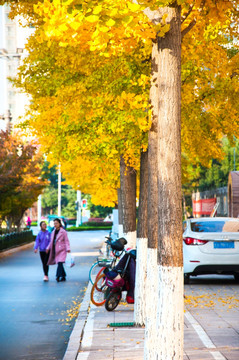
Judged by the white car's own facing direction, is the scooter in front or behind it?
behind

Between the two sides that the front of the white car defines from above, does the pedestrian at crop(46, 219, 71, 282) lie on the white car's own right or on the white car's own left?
on the white car's own left

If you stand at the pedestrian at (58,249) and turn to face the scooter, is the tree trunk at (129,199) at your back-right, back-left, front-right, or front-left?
front-left

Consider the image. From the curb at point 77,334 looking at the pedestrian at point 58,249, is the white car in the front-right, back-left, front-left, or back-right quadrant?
front-right

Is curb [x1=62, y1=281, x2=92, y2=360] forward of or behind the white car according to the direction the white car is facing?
behind

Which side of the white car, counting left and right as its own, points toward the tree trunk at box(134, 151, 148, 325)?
back

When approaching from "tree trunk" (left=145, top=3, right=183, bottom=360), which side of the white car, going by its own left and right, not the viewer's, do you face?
back

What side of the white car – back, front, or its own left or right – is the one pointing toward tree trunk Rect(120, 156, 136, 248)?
left

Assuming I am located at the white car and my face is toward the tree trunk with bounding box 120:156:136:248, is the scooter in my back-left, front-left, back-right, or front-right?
front-left

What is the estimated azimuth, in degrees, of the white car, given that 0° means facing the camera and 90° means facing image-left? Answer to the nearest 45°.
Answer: approximately 180°
